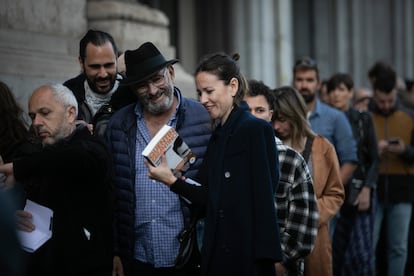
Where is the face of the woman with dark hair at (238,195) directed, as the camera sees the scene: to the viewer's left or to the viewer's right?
to the viewer's left

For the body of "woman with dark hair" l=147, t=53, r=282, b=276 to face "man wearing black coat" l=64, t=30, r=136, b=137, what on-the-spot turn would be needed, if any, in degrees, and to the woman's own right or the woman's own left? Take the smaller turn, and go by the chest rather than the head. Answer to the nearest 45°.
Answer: approximately 90° to the woman's own right

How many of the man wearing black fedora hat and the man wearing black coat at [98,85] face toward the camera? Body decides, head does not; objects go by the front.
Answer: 2

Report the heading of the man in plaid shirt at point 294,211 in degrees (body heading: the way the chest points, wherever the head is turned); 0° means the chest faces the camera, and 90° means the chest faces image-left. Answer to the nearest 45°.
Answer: approximately 45°

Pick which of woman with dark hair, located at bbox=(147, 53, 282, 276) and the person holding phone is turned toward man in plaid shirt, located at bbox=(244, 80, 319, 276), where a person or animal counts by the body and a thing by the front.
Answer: the person holding phone

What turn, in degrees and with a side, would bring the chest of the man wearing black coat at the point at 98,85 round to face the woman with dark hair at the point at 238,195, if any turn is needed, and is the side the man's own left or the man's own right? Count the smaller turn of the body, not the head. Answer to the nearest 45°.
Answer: approximately 45° to the man's own left

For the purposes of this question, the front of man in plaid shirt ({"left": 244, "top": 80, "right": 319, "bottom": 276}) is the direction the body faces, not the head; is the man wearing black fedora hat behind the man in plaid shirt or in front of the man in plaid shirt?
in front

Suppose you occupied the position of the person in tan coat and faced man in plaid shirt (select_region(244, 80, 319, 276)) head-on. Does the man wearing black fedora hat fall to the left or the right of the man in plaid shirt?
right

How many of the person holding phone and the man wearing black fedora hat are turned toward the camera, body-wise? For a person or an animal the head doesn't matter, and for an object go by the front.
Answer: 2

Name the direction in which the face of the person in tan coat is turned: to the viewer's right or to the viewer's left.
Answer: to the viewer's left

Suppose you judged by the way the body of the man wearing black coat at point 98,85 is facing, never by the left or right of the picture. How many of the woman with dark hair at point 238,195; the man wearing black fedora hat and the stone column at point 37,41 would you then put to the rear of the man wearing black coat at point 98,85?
1
